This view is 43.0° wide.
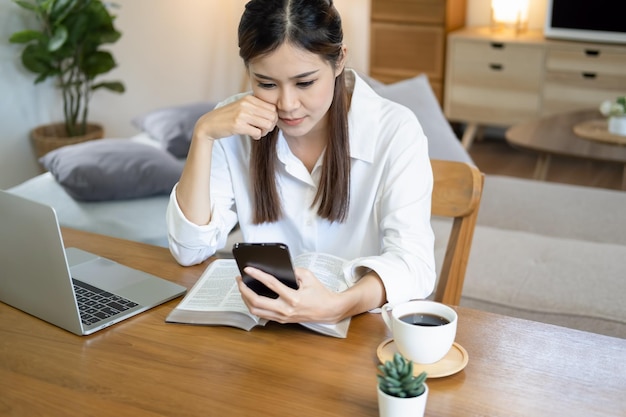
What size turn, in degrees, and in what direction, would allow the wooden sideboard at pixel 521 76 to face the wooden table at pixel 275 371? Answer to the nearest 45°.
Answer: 0° — it already faces it

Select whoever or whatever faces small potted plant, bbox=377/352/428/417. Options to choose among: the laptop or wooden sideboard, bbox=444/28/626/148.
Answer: the wooden sideboard

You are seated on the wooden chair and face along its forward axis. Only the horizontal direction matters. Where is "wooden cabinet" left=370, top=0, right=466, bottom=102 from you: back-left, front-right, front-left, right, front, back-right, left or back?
back-right

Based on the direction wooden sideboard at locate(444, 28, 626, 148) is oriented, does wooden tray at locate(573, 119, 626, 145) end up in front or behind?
in front

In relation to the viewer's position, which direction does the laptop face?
facing away from the viewer and to the right of the viewer

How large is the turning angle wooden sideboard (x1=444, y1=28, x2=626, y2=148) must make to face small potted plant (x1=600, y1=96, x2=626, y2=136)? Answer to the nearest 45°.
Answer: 0° — it already faces it

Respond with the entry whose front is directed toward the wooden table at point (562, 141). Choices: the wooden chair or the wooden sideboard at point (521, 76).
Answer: the wooden sideboard

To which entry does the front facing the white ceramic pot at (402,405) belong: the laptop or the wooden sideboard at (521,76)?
the wooden sideboard

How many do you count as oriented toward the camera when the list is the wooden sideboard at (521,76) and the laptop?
1

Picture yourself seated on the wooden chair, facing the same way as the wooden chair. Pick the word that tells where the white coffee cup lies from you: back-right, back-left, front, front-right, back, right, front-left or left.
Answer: front-left

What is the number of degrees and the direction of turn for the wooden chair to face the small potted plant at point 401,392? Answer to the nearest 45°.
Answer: approximately 45° to its left

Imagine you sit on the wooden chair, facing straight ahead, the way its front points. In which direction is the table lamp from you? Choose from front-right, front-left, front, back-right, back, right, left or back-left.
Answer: back-right
